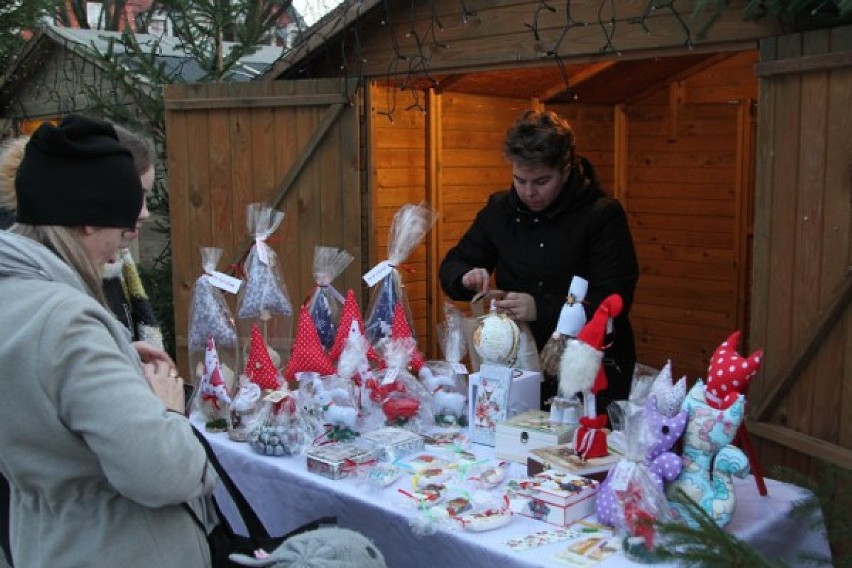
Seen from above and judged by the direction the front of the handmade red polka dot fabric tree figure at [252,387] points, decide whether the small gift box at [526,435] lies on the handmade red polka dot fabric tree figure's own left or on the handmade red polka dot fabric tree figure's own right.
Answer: on the handmade red polka dot fabric tree figure's own left

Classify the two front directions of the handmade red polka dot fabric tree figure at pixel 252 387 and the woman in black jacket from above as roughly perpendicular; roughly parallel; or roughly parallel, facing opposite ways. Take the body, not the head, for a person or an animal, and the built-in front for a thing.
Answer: roughly parallel

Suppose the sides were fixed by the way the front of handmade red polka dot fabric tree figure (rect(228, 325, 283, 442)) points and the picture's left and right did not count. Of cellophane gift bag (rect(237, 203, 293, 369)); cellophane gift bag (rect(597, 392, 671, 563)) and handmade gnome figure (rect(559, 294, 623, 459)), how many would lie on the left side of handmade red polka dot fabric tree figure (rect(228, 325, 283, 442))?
2

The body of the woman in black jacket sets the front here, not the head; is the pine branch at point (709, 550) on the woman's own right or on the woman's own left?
on the woman's own left

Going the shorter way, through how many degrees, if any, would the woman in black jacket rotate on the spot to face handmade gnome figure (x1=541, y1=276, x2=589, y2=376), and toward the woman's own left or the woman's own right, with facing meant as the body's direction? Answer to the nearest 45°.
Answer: approximately 45° to the woman's own left

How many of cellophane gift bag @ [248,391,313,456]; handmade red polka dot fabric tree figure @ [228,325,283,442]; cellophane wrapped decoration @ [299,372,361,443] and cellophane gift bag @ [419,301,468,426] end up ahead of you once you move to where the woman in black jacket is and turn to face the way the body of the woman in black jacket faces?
4

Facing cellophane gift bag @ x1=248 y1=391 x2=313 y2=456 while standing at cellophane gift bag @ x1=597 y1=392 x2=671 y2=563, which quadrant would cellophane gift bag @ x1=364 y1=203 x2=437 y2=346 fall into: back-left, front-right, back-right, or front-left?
front-right

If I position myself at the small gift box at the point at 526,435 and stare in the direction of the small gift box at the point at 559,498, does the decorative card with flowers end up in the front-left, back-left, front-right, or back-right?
back-right

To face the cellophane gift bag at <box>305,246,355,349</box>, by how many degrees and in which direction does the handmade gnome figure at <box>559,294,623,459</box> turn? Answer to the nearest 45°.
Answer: approximately 90° to its right

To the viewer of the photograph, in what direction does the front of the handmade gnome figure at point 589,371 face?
facing the viewer and to the left of the viewer

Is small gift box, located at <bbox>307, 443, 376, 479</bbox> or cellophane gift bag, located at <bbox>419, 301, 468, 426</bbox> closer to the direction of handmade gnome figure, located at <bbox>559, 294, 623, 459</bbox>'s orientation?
the small gift box

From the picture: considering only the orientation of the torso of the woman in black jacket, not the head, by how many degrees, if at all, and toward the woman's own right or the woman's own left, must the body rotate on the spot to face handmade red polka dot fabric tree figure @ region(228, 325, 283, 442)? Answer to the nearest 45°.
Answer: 0° — they already face it

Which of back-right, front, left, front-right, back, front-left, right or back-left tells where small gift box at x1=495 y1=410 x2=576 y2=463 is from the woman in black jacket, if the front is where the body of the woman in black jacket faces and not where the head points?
front-left

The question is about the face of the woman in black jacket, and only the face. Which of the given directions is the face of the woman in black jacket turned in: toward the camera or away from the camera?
toward the camera

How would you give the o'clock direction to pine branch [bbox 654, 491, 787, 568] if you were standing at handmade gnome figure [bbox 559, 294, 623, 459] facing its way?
The pine branch is roughly at 10 o'clock from the handmade gnome figure.

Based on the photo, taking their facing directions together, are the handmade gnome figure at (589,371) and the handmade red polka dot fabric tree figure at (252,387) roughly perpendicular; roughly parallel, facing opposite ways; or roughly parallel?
roughly parallel
